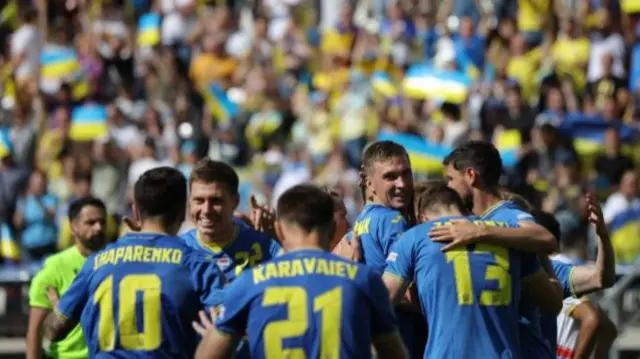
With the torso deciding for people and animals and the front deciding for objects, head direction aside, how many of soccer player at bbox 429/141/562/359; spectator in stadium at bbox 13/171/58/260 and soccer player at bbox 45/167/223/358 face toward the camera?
1

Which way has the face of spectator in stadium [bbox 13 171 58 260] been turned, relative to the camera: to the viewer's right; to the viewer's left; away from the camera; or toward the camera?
toward the camera

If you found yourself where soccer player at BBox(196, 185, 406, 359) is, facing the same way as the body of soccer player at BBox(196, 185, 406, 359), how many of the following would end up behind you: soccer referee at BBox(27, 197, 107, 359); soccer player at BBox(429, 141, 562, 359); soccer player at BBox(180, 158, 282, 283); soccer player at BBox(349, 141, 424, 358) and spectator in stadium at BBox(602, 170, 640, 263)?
0

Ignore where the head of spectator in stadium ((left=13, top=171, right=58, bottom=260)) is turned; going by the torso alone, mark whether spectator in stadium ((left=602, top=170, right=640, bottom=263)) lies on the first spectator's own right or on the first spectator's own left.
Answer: on the first spectator's own left

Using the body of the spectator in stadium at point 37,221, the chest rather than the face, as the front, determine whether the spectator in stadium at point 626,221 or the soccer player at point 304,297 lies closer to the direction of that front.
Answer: the soccer player

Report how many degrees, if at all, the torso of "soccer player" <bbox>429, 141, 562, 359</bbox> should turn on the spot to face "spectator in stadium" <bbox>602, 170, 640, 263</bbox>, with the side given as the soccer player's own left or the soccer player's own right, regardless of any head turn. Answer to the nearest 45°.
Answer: approximately 90° to the soccer player's own right

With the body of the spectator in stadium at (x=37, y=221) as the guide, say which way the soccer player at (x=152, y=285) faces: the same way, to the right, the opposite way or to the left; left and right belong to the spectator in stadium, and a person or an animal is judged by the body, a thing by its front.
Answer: the opposite way

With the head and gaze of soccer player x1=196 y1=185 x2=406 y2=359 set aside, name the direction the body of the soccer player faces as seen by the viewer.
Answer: away from the camera

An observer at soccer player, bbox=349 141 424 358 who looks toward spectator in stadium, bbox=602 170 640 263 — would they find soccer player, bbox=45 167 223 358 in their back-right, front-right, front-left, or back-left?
back-left

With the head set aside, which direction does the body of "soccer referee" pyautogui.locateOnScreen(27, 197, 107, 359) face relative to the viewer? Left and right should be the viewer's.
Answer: facing the viewer and to the right of the viewer

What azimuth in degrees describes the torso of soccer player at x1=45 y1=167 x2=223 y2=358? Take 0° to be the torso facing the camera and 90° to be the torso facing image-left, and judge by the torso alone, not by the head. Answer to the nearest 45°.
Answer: approximately 180°

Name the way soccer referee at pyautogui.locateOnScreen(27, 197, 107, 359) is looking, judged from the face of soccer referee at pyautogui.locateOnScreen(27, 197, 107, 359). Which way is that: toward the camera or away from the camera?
toward the camera

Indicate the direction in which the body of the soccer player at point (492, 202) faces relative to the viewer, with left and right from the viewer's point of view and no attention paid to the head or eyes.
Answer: facing to the left of the viewer

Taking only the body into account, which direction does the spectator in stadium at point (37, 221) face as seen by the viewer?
toward the camera

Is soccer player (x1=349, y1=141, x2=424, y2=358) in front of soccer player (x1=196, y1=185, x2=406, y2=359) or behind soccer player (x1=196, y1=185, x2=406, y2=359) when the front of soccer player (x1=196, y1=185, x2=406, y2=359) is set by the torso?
in front
